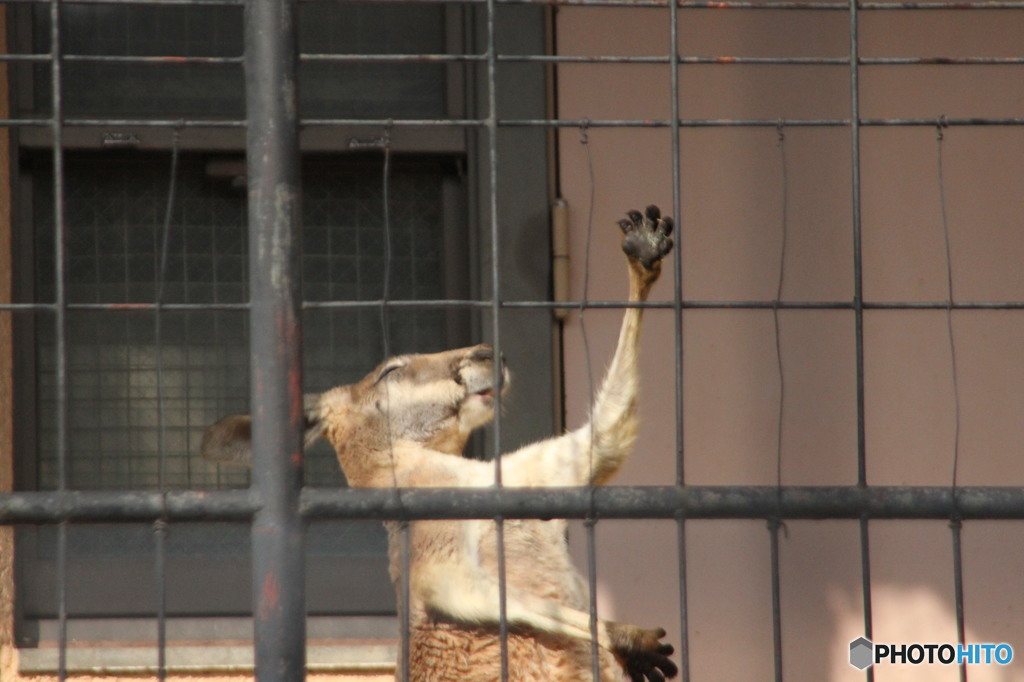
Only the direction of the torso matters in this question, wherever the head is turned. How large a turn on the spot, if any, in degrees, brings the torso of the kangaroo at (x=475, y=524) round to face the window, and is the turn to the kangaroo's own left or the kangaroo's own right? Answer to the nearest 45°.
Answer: approximately 135° to the kangaroo's own left

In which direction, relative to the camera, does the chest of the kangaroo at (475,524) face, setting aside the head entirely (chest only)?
to the viewer's right

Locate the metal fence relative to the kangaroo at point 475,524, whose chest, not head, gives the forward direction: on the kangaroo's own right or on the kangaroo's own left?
on the kangaroo's own right
